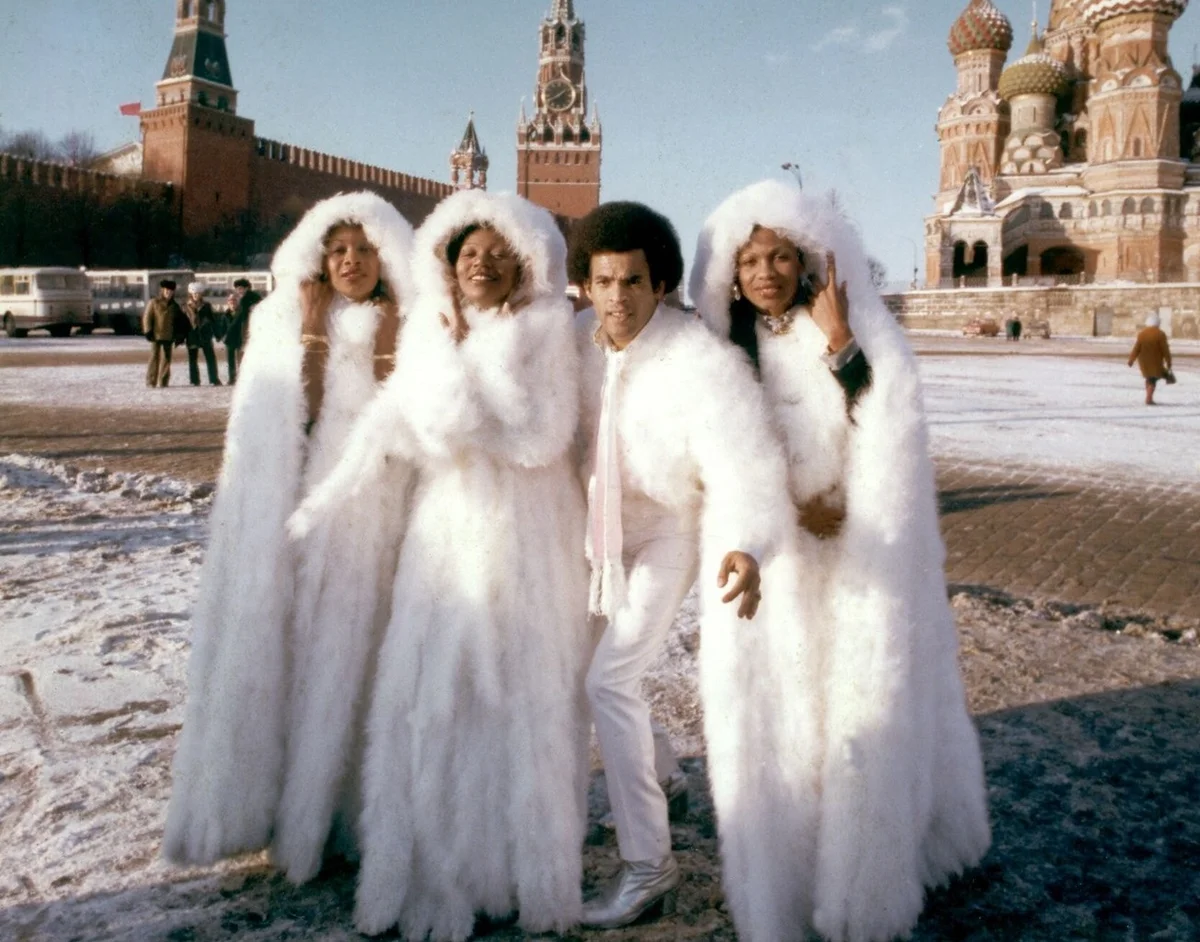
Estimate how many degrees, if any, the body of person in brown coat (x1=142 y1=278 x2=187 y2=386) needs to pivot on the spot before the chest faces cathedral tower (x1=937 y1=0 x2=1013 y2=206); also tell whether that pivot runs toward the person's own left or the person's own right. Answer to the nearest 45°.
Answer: approximately 135° to the person's own left

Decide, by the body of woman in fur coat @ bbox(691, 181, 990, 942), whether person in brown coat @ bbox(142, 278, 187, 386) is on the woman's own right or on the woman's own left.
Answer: on the woman's own right

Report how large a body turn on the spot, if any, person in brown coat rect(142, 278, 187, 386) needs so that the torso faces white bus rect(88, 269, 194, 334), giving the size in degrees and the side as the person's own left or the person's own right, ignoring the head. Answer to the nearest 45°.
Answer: approximately 180°

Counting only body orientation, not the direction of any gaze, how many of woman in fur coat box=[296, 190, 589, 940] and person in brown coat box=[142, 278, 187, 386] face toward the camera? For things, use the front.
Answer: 2

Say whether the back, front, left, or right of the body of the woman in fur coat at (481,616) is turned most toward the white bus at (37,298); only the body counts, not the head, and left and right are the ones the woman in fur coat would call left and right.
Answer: back

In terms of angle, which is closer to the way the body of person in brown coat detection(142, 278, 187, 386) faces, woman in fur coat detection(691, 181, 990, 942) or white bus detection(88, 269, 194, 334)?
the woman in fur coat

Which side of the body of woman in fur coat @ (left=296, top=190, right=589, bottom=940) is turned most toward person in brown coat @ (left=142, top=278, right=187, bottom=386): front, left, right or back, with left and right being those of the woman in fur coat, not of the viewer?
back
